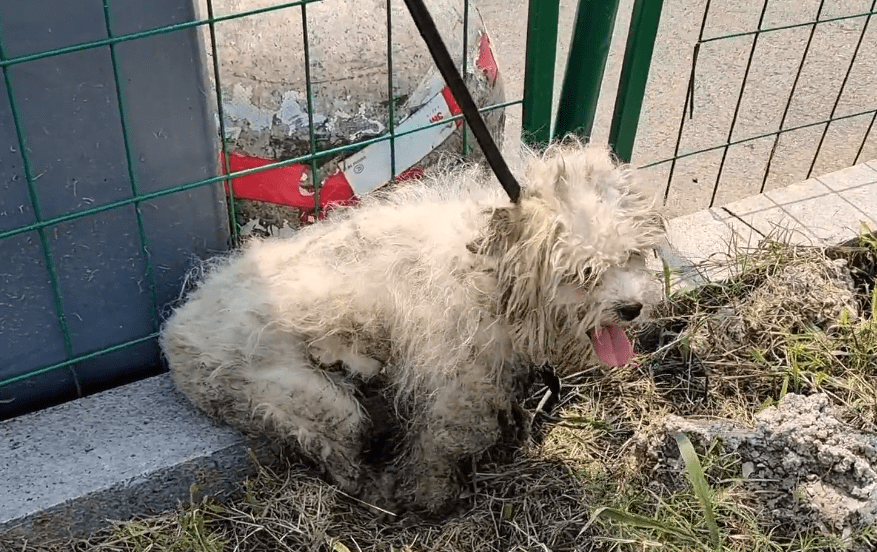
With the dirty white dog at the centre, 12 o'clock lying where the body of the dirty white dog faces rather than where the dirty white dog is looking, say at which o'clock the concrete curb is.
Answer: The concrete curb is roughly at 6 o'clock from the dirty white dog.

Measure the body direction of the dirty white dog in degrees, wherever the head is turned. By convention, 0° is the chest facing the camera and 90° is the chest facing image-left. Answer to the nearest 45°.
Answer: approximately 270°

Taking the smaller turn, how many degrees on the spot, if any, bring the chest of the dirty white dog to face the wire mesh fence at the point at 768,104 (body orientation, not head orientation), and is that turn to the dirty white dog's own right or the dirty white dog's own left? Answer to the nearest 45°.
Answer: approximately 45° to the dirty white dog's own left

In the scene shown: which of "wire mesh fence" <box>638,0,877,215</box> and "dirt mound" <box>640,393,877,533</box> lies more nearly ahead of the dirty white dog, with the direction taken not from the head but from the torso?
the dirt mound

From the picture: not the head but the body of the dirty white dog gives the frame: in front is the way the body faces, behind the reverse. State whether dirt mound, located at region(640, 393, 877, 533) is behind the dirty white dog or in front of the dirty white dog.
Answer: in front

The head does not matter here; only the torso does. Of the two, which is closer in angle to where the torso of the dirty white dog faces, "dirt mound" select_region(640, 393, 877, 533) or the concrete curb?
the dirt mound
